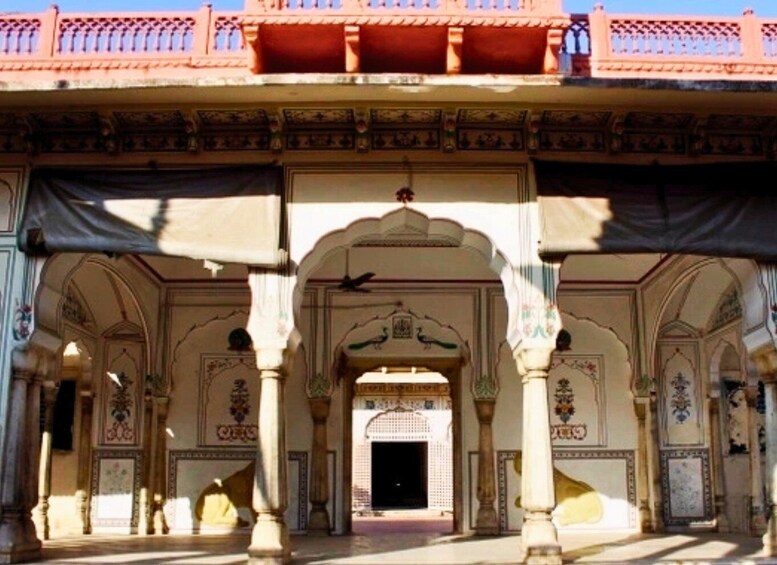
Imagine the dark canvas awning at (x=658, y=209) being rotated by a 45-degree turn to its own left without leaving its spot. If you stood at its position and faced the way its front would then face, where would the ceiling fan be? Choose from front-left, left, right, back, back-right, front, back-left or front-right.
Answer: back

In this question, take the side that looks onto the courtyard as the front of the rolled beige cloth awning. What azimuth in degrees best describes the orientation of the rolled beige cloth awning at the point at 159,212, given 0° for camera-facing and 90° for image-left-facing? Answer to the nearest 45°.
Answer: approximately 0°

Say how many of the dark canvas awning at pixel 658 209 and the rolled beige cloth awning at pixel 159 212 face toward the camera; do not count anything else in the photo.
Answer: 2

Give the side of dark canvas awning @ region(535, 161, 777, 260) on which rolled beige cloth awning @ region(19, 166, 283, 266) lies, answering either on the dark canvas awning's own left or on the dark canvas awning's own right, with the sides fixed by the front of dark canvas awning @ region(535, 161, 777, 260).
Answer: on the dark canvas awning's own right

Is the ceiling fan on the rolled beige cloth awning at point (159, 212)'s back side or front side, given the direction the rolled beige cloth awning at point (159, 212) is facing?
on the back side
